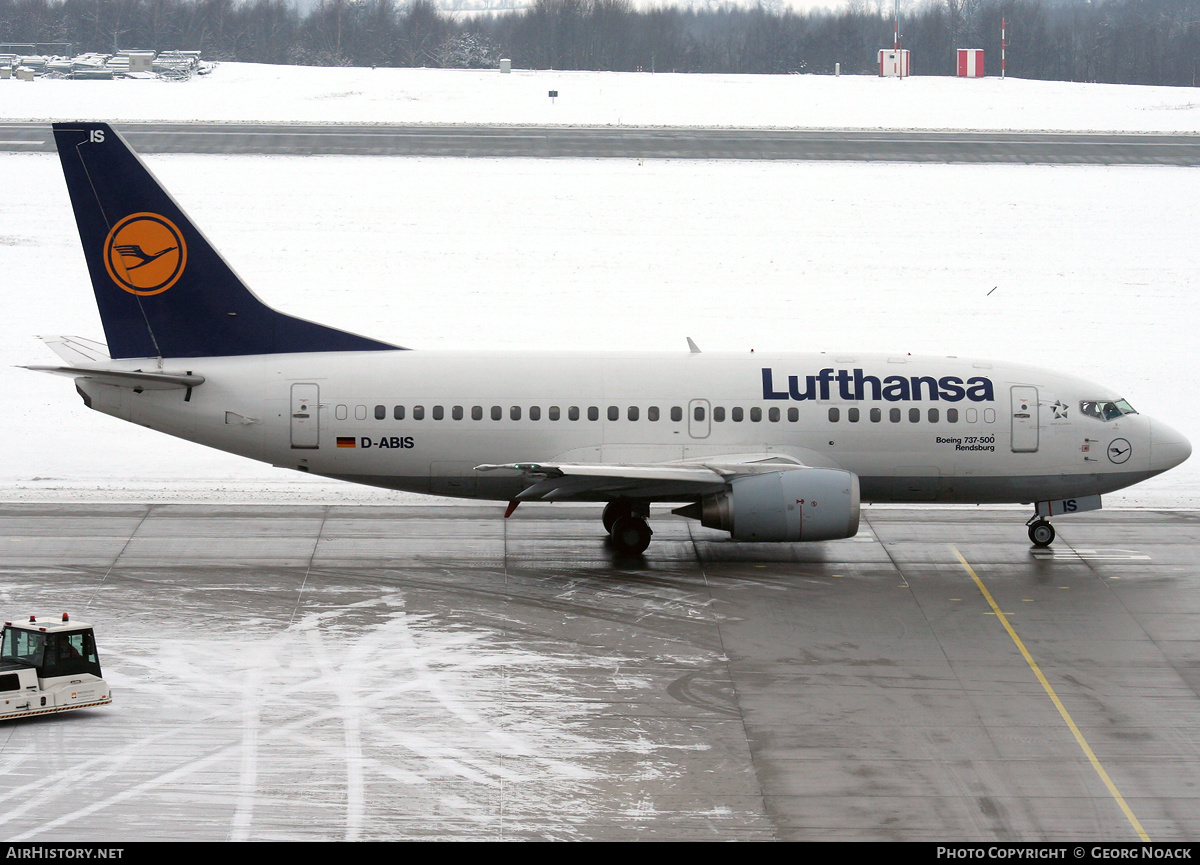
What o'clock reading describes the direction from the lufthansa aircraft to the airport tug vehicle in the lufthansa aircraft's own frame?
The airport tug vehicle is roughly at 4 o'clock from the lufthansa aircraft.

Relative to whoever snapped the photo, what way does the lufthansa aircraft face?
facing to the right of the viewer
